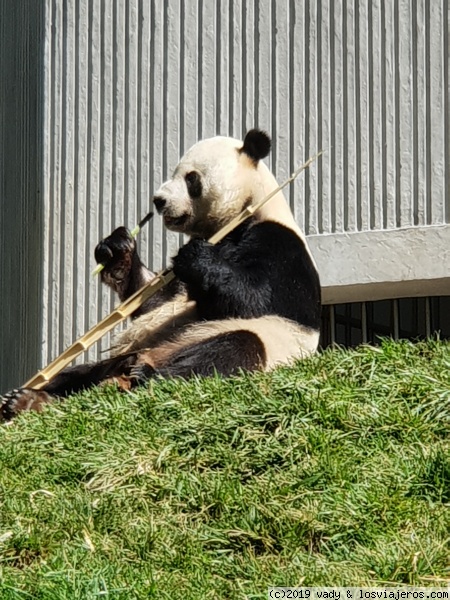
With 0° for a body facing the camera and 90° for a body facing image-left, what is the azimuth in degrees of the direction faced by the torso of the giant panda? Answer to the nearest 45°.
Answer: approximately 90°
